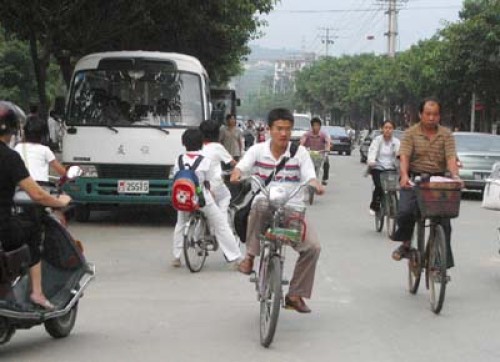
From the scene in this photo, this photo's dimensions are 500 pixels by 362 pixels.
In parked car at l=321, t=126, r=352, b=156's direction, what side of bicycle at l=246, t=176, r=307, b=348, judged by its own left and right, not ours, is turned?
back

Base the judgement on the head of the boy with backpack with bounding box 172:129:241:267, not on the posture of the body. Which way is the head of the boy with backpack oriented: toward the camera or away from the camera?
away from the camera

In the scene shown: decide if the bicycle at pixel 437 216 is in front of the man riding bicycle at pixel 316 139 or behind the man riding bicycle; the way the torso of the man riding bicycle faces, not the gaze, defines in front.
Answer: in front

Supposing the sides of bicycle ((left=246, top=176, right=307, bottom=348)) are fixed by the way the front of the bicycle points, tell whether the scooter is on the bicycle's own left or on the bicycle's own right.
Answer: on the bicycle's own right

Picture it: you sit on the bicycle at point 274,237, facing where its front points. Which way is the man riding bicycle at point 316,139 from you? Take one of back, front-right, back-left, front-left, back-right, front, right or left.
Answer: back

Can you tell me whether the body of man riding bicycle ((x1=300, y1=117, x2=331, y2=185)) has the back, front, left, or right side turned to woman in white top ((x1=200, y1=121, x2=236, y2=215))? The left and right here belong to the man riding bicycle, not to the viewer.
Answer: front

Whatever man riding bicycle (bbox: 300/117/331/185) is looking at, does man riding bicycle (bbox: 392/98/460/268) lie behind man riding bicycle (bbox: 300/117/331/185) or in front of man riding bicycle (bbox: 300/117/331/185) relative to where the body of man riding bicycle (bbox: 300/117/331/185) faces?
in front

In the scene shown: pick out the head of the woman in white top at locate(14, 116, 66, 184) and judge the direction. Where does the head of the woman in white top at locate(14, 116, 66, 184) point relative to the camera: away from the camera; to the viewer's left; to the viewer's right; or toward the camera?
away from the camera

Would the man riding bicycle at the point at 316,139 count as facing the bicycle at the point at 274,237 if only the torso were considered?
yes
